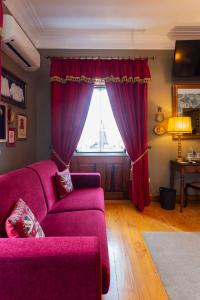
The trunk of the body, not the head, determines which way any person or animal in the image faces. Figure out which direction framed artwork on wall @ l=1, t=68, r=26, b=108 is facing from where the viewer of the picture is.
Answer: facing the viewer and to the right of the viewer

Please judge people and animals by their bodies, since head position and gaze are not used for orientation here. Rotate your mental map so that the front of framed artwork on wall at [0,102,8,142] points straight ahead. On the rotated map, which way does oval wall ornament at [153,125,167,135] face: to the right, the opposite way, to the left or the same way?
to the right

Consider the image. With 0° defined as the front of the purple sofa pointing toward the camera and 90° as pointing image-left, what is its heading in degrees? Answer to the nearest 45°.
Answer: approximately 270°

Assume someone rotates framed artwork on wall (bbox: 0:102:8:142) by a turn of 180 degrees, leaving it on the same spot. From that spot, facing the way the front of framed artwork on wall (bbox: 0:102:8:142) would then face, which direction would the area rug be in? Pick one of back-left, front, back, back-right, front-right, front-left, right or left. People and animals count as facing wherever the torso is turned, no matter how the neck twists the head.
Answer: back

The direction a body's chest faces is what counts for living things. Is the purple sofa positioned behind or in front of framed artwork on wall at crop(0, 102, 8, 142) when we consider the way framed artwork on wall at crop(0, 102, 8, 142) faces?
in front

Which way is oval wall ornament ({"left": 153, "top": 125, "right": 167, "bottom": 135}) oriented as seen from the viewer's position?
toward the camera

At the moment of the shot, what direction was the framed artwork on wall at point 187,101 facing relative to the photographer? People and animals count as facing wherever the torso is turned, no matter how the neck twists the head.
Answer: facing the viewer

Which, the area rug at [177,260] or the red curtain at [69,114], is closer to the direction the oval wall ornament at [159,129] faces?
the area rug
